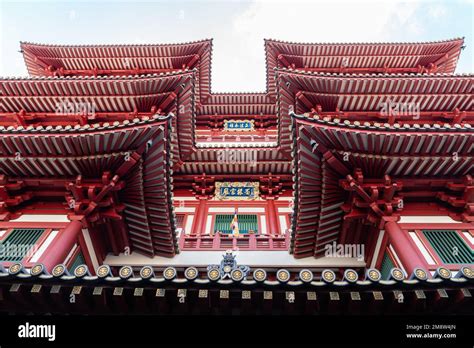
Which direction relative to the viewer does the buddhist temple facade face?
toward the camera
